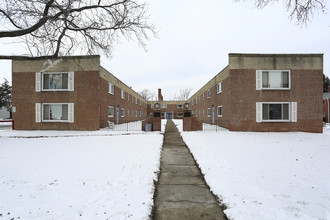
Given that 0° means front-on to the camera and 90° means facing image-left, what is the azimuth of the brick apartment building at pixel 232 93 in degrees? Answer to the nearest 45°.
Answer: approximately 0°
